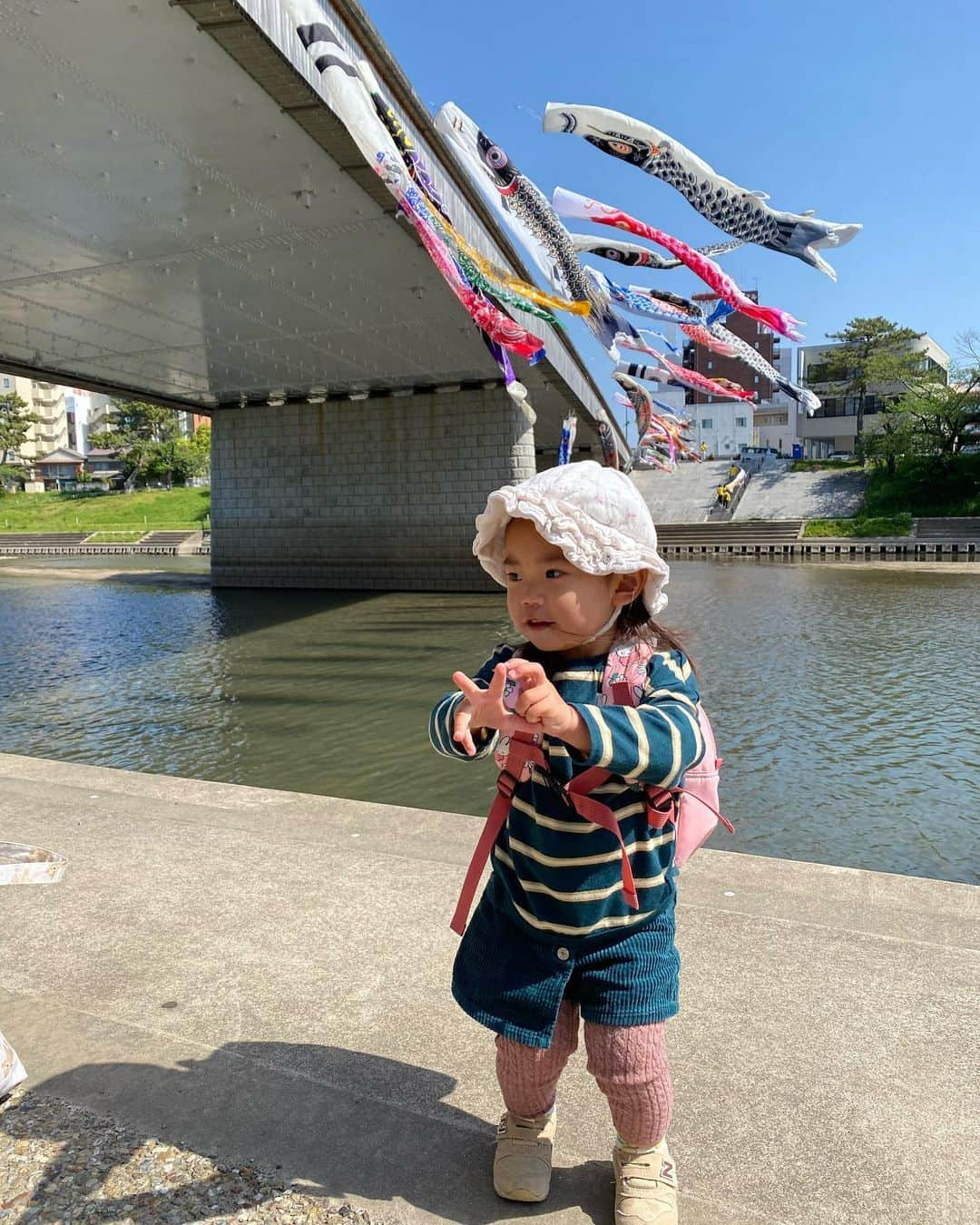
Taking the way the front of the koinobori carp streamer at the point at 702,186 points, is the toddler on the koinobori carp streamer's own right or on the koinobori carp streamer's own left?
on the koinobori carp streamer's own left

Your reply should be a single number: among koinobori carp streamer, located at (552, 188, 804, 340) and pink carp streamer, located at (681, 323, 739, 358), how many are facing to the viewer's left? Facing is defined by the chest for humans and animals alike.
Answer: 2

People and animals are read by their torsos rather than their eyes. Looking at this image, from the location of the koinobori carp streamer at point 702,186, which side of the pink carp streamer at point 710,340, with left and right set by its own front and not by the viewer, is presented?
left

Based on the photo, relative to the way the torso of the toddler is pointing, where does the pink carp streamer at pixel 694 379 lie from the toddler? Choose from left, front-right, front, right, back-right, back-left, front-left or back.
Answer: back-right

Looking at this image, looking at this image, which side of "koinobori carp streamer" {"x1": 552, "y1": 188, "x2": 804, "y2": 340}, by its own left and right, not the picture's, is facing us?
left

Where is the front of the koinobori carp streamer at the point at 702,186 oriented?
to the viewer's left

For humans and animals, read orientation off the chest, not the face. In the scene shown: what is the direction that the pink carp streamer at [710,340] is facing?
to the viewer's left

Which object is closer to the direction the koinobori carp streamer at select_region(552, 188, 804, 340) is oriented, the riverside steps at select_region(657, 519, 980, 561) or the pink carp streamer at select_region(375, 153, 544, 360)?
the pink carp streamer

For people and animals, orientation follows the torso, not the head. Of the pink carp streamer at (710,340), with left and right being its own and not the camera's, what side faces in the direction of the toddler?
left
